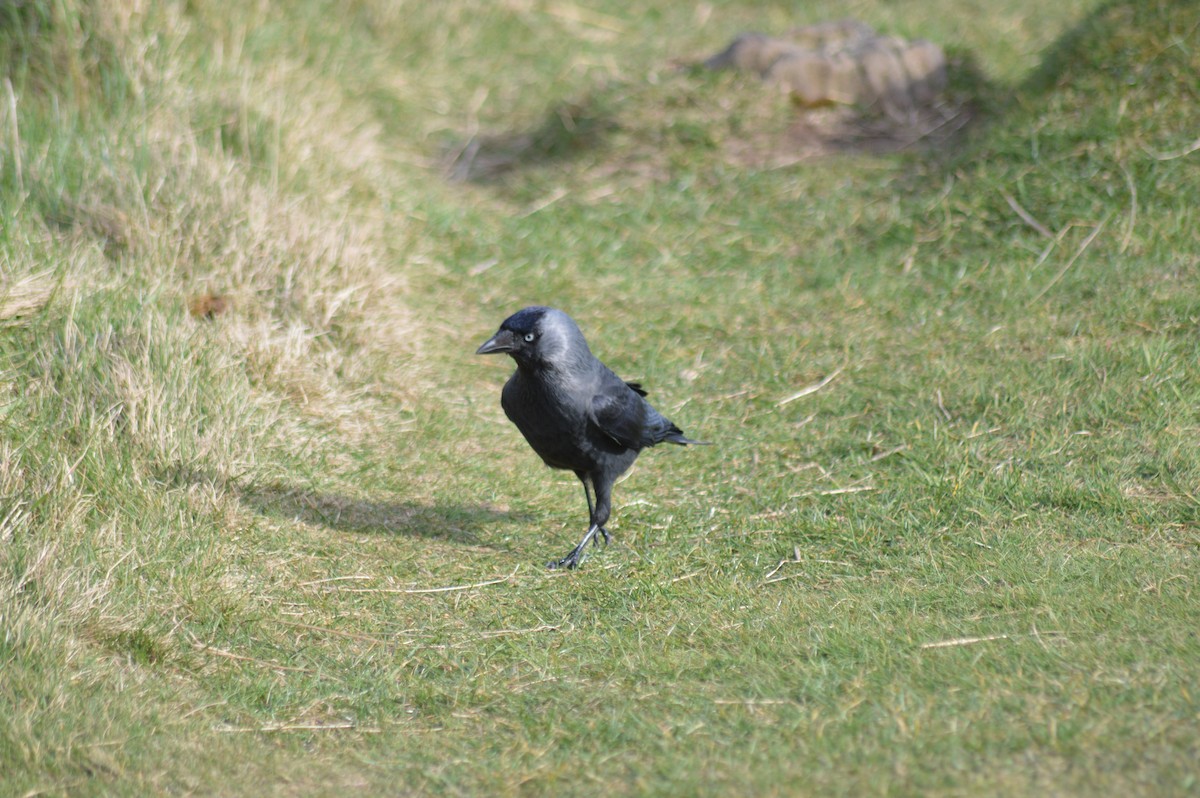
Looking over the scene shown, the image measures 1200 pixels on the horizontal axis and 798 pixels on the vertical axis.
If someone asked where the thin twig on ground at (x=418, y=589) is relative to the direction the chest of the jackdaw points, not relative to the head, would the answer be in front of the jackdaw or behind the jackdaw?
in front

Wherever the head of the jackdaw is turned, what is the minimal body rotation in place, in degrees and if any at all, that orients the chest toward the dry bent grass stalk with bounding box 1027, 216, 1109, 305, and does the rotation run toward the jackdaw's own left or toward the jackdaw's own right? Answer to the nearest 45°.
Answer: approximately 180°

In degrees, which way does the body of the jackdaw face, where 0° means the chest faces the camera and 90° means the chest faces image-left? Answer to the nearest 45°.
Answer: approximately 45°

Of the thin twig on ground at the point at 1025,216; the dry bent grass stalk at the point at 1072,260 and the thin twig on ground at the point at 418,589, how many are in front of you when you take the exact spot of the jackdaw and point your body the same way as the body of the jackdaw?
1

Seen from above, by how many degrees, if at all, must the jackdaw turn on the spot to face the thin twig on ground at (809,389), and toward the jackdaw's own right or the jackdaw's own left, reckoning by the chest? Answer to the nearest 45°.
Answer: approximately 180°
